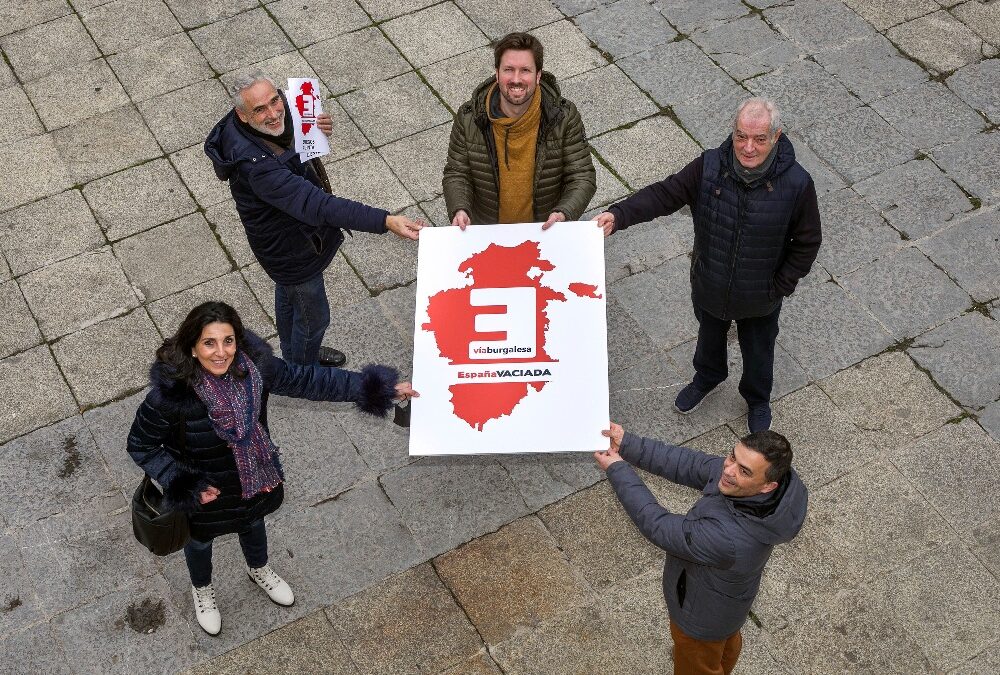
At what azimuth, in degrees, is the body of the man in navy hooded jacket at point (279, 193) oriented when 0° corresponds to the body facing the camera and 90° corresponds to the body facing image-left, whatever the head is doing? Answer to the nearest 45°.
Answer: approximately 315°

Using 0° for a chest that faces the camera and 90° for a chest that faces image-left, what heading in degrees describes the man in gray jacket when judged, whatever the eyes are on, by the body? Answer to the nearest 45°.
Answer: approximately 90°

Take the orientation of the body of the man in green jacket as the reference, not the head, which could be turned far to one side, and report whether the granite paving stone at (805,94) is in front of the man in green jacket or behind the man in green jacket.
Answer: behind

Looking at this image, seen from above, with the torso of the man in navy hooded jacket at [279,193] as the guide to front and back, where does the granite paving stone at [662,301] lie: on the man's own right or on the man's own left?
on the man's own left

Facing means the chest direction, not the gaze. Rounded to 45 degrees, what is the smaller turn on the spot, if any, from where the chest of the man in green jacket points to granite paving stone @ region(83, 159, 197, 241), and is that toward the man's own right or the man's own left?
approximately 135° to the man's own right
